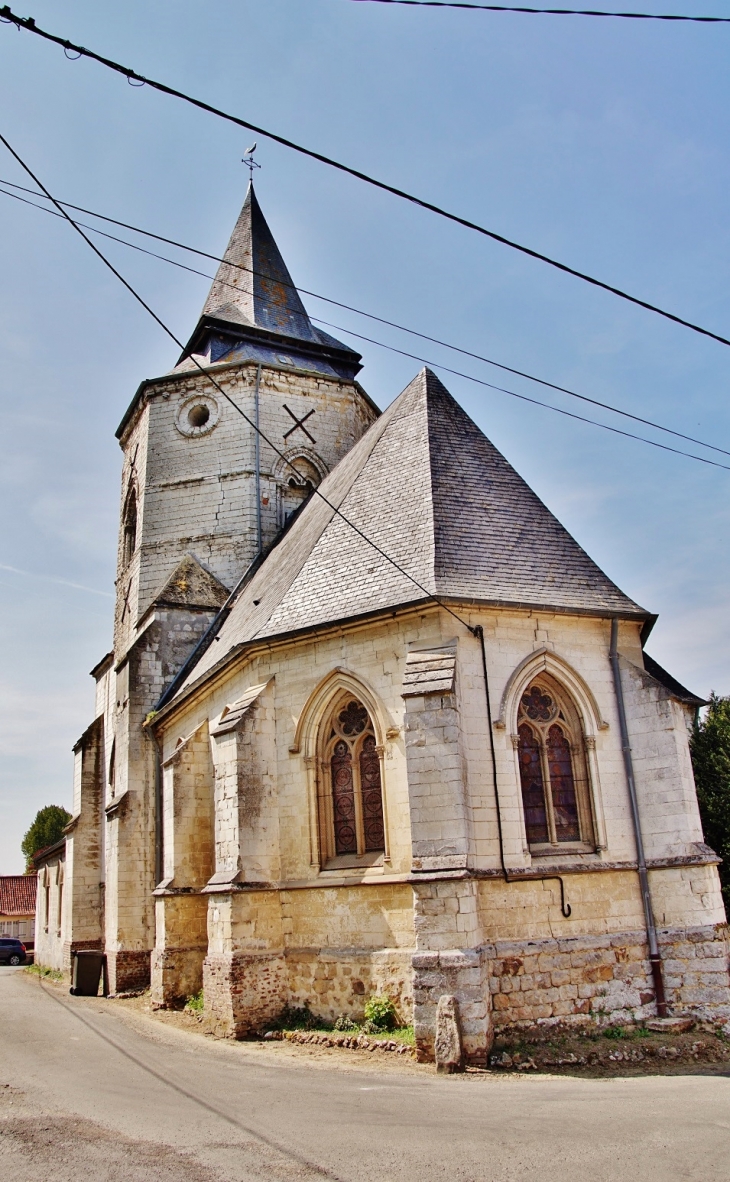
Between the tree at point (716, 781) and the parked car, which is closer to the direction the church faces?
the parked car

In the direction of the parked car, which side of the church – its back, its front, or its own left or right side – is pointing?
front

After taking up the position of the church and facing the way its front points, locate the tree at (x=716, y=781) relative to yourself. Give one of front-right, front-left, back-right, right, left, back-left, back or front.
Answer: right

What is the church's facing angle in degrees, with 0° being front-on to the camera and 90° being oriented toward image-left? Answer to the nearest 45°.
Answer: approximately 135°
